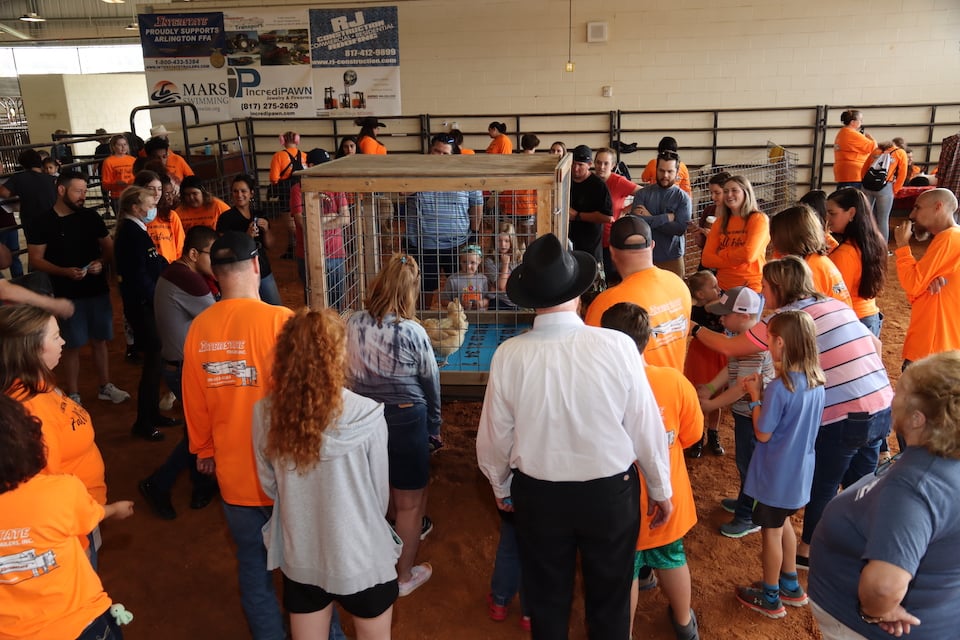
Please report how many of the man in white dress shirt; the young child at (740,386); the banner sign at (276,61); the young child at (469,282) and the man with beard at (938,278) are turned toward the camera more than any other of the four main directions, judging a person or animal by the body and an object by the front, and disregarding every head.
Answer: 2

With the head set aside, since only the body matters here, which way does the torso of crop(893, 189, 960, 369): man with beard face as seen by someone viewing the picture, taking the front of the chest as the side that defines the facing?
to the viewer's left

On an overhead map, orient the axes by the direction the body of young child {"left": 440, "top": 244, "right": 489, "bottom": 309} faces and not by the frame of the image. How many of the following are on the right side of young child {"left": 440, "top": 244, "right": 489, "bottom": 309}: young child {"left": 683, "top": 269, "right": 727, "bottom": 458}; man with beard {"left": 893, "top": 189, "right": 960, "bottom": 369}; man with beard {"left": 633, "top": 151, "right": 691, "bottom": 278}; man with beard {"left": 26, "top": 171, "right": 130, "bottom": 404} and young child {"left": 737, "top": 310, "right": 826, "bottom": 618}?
1

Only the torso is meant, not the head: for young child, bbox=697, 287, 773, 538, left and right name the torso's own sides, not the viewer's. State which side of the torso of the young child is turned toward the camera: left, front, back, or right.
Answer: left

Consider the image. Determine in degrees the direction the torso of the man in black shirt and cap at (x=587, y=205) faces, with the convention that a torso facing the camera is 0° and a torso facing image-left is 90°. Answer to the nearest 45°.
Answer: approximately 45°

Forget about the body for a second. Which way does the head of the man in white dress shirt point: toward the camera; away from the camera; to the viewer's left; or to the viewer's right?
away from the camera

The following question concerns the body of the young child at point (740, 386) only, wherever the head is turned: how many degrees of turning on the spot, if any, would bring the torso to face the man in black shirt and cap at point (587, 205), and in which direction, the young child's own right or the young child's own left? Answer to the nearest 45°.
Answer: approximately 45° to the young child's own right

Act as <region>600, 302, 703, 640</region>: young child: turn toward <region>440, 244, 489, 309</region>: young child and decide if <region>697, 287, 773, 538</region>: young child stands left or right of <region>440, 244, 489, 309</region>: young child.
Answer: right

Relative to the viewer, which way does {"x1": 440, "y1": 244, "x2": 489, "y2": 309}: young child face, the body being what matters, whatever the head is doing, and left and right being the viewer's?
facing the viewer

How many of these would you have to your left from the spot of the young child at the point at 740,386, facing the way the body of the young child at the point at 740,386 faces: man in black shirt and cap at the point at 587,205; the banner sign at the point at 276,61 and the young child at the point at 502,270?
0

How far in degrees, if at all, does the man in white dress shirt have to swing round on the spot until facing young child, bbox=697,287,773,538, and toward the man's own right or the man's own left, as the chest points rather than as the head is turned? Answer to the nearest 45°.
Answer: approximately 45° to the man's own right

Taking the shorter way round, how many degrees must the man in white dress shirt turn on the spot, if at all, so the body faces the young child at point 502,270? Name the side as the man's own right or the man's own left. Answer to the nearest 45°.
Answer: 0° — they already face them

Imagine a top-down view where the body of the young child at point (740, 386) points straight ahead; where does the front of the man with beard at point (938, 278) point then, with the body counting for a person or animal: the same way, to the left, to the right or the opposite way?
the same way

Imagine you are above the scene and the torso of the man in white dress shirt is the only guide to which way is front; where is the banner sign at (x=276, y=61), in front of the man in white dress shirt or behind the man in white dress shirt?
in front

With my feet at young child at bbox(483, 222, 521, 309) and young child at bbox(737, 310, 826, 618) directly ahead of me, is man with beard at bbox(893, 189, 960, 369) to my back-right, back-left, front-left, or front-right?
front-left

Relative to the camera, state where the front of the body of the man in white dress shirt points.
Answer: away from the camera

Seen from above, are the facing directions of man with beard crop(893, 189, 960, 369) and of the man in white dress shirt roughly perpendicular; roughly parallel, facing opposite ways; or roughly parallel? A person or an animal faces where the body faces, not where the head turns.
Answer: roughly perpendicular

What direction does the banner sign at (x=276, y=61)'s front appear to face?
toward the camera

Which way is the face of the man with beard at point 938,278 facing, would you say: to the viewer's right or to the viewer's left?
to the viewer's left
